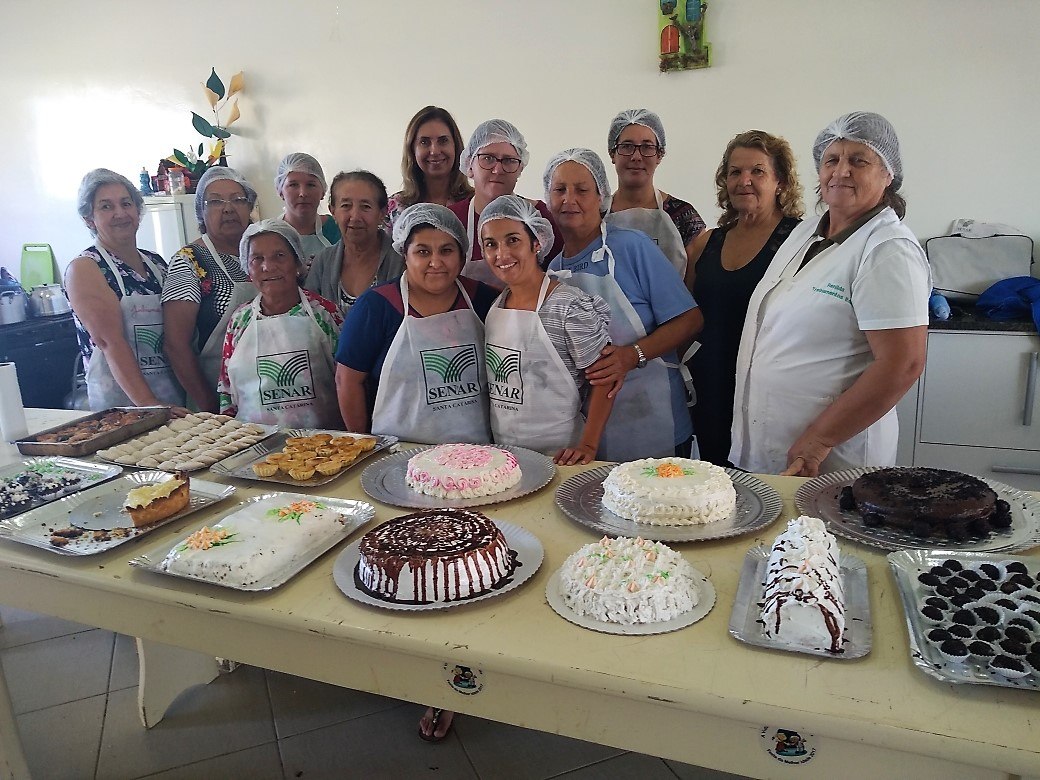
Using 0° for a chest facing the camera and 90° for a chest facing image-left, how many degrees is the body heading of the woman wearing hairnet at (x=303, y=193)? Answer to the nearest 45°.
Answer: approximately 0°

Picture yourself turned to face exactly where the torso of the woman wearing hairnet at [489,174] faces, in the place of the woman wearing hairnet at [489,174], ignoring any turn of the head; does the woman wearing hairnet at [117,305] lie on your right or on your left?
on your right

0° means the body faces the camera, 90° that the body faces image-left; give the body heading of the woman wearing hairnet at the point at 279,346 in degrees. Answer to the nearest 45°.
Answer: approximately 0°

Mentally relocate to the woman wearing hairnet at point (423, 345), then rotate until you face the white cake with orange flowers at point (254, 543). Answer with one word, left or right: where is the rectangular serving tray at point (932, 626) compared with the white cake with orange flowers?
left

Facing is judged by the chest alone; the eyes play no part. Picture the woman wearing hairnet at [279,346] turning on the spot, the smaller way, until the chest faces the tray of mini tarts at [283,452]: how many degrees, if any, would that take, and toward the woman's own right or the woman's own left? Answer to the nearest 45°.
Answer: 0° — they already face it

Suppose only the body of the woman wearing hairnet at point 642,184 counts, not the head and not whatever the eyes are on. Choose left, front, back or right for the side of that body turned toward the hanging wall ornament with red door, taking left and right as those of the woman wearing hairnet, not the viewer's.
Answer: back

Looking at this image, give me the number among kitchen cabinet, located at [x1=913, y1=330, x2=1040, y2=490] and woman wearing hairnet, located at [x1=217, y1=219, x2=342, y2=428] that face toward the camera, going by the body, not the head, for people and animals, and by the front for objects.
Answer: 2
